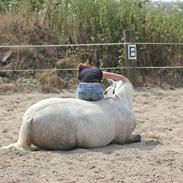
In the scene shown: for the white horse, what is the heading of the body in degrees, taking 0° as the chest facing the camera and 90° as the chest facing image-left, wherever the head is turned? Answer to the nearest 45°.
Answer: approximately 270°

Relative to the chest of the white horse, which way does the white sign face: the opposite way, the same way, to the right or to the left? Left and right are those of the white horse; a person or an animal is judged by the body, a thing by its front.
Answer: to the right

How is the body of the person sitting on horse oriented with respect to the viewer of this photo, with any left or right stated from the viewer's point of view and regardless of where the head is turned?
facing away from the viewer

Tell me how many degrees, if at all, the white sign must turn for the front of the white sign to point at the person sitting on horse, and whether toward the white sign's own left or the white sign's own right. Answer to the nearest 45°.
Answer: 0° — it already faces them

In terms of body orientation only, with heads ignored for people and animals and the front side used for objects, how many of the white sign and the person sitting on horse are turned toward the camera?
1

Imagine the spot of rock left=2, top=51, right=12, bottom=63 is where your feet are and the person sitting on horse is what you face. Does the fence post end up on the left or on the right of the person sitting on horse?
left

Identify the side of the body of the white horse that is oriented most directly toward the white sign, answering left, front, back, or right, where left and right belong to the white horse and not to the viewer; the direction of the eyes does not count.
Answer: left

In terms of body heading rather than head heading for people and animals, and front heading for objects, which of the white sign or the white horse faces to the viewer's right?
the white horse
